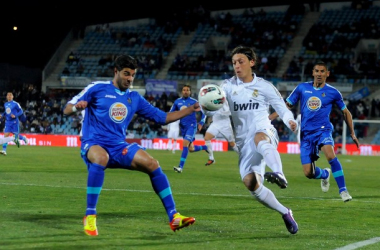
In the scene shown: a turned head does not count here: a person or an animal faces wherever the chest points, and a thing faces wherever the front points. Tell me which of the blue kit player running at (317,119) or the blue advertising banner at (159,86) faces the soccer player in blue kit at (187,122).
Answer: the blue advertising banner

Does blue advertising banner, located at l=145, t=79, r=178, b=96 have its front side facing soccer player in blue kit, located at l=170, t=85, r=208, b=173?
yes

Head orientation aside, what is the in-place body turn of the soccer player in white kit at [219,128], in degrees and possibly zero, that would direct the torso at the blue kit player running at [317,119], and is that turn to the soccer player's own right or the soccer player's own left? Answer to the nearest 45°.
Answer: approximately 45° to the soccer player's own left

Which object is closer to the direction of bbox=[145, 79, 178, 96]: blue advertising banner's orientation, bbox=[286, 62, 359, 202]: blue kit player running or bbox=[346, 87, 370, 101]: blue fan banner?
the blue kit player running

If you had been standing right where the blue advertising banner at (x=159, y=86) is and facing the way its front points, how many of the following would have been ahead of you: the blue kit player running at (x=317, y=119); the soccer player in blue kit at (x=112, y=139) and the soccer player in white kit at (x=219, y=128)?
3

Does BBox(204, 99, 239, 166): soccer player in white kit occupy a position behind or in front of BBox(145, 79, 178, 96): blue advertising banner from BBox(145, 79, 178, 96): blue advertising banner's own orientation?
in front

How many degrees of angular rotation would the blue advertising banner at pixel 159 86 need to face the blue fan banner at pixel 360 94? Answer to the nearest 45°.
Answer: approximately 90° to its left

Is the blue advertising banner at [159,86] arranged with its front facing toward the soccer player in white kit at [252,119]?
yes

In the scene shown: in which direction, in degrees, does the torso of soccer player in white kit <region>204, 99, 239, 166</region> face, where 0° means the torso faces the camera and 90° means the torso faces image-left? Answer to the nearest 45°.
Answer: approximately 45°
